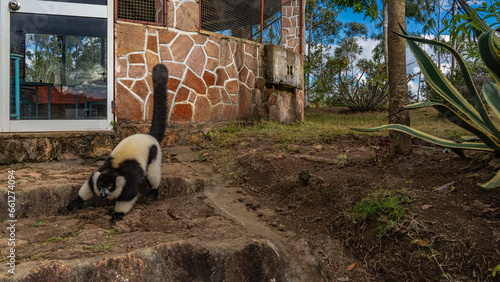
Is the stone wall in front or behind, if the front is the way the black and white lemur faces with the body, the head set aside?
behind

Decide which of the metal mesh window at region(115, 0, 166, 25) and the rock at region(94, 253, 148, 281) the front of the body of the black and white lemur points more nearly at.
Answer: the rock

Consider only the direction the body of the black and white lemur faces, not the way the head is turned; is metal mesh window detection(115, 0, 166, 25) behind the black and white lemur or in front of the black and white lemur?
behind

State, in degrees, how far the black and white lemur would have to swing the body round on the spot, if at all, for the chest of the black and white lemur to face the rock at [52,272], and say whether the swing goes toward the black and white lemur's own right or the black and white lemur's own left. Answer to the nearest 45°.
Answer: approximately 45° to the black and white lemur's own left

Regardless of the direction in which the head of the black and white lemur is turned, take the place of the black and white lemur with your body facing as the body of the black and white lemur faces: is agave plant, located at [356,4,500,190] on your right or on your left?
on your left

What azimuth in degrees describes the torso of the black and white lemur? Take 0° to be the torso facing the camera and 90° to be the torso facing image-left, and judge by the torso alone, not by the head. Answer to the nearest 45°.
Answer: approximately 45°

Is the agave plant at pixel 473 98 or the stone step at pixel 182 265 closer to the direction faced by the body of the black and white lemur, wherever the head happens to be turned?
the stone step

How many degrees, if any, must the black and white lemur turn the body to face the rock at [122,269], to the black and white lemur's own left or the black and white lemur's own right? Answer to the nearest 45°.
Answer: approximately 45° to the black and white lemur's own left

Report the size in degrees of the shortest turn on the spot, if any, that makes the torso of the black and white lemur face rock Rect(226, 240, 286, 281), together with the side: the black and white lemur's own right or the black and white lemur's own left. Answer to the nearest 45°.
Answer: approximately 90° to the black and white lemur's own left

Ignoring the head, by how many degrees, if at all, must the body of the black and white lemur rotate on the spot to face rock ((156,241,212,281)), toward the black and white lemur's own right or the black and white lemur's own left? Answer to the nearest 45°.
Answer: approximately 45° to the black and white lemur's own left
